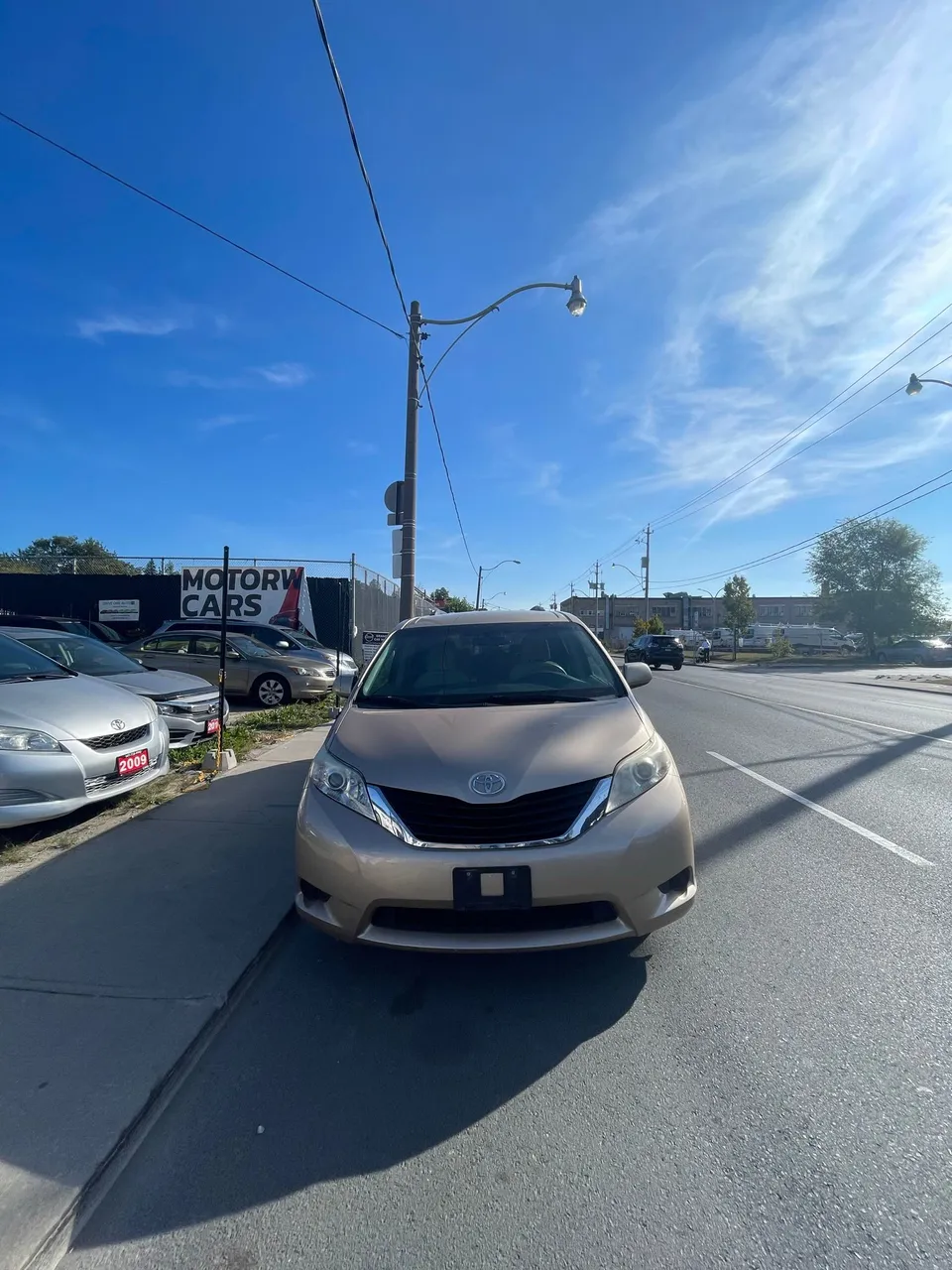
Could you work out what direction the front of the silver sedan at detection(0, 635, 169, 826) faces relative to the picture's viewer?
facing the viewer and to the right of the viewer

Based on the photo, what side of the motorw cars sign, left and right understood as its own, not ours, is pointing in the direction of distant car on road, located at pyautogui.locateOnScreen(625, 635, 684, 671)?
left

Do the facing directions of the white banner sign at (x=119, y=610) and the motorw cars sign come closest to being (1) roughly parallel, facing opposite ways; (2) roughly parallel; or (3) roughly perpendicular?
roughly parallel

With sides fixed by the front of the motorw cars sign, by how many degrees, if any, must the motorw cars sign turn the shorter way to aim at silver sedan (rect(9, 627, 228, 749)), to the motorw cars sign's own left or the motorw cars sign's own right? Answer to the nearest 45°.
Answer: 0° — it already faces it

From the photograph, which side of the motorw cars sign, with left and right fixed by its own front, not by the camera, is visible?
front

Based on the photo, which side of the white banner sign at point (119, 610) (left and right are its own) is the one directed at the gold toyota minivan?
front

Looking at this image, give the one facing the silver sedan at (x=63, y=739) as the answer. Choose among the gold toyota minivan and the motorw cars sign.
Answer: the motorw cars sign

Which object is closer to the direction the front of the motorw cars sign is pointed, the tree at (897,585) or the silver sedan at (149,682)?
the silver sedan

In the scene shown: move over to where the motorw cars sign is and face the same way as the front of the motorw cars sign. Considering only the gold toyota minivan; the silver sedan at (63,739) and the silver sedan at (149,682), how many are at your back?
0

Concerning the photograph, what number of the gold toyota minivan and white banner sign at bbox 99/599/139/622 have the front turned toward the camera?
2

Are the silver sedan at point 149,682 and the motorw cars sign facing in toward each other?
no

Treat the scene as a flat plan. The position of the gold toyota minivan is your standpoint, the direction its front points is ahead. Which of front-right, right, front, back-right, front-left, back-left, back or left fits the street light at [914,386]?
back-left

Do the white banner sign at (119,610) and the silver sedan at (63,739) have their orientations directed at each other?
no

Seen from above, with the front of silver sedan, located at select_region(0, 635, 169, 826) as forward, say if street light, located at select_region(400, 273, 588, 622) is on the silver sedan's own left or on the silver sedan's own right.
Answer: on the silver sedan's own left

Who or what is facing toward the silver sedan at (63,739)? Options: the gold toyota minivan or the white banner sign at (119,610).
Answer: the white banner sign

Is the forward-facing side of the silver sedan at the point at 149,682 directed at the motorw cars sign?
no

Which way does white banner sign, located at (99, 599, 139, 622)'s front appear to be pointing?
toward the camera
